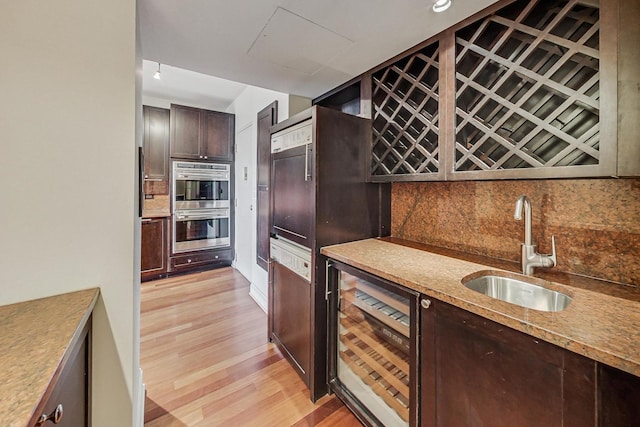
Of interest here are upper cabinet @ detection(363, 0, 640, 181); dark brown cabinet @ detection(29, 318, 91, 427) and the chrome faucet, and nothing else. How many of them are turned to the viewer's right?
1

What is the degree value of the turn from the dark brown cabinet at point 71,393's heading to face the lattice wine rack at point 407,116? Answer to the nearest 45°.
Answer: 0° — it already faces it

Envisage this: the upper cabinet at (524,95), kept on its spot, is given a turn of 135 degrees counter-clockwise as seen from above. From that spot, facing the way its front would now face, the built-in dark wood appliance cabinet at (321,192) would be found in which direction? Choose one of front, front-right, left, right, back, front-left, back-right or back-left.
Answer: back

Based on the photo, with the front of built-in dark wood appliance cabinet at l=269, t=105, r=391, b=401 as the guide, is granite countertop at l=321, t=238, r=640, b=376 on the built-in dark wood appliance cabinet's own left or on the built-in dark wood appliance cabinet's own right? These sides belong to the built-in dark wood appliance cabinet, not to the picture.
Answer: on the built-in dark wood appliance cabinet's own left

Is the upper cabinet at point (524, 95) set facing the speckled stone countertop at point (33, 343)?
yes

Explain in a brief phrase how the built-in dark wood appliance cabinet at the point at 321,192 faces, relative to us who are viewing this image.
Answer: facing the viewer and to the left of the viewer

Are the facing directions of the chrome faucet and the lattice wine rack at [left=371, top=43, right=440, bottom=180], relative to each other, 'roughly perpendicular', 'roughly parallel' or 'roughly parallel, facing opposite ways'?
roughly parallel

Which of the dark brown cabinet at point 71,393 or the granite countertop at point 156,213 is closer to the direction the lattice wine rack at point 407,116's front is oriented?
the dark brown cabinet

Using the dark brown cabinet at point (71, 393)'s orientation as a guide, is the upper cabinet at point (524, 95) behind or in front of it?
in front

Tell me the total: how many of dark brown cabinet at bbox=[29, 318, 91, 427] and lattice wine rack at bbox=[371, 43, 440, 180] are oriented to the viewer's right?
1

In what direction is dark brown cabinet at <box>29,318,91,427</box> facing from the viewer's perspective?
to the viewer's right

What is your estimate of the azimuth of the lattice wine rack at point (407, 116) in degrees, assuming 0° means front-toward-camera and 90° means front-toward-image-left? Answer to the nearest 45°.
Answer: approximately 45°

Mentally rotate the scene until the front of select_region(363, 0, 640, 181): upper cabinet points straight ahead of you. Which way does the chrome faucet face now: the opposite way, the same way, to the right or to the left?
the same way

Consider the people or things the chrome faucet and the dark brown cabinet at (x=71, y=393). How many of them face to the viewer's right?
1
